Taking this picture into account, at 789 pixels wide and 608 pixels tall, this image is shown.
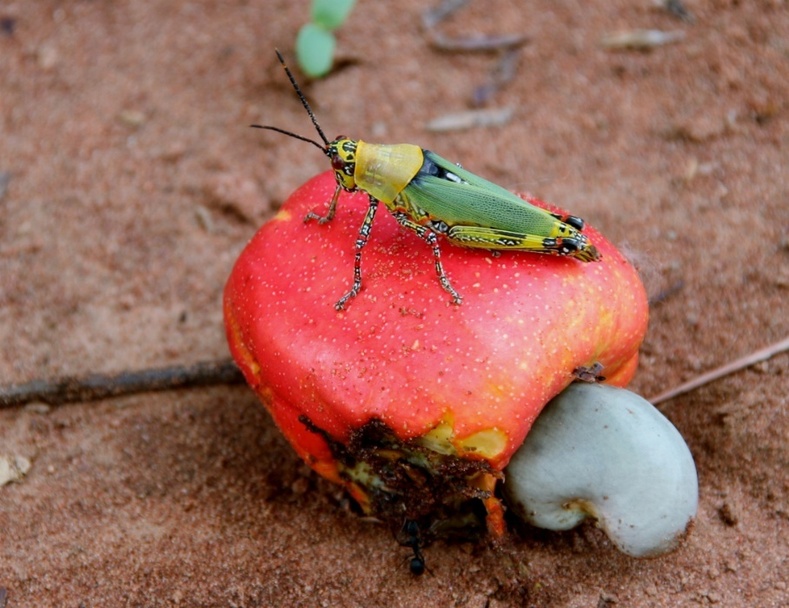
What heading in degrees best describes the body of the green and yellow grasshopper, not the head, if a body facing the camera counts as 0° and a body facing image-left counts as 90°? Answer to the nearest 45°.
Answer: approximately 90°

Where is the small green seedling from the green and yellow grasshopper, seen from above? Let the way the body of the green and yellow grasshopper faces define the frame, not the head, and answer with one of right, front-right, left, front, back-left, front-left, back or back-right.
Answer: right
